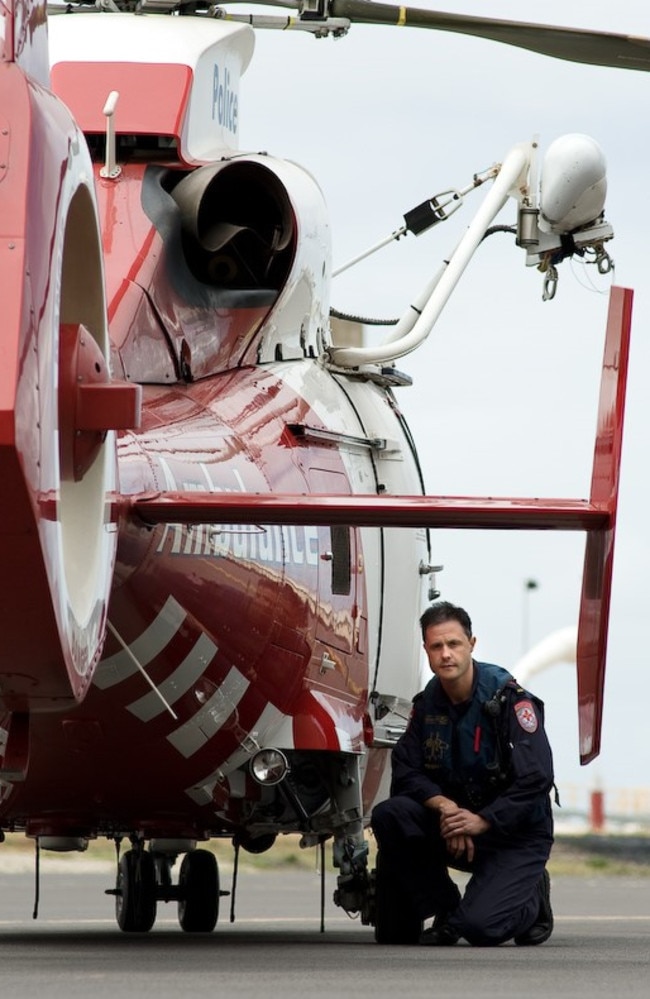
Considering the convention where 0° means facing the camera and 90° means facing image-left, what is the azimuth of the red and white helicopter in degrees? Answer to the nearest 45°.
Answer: approximately 180°
